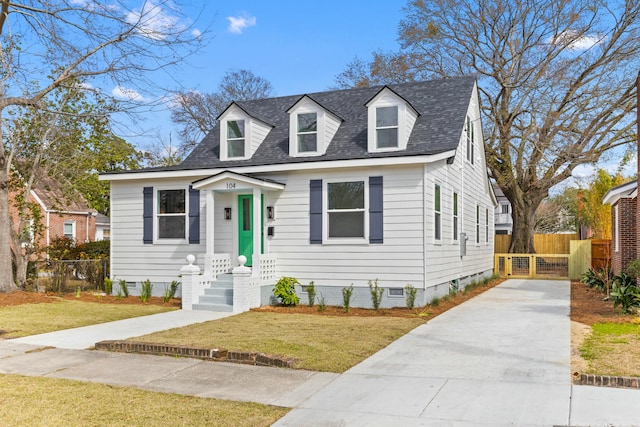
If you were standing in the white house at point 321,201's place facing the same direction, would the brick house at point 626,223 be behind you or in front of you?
behind

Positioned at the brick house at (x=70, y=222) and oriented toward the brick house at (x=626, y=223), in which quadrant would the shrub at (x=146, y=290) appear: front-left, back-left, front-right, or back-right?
front-right

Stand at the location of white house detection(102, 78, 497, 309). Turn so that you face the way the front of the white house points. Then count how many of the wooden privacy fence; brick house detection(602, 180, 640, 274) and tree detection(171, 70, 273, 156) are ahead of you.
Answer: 0

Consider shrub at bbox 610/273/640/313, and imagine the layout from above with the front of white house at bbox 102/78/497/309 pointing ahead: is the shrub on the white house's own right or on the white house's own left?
on the white house's own left

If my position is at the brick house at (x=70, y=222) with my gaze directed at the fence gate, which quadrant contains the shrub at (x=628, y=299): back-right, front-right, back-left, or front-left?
front-right

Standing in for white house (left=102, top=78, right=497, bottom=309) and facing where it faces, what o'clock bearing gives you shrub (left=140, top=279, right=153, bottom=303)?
The shrub is roughly at 2 o'clock from the white house.

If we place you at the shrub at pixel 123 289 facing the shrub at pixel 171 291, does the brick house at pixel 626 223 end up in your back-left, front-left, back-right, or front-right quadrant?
front-left

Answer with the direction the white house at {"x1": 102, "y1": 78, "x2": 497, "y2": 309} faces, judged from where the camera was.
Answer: facing the viewer and to the left of the viewer

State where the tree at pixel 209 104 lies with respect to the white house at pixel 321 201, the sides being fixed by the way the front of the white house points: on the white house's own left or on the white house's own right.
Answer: on the white house's own right

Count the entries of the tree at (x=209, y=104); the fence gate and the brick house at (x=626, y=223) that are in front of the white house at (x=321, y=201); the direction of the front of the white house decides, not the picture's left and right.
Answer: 0

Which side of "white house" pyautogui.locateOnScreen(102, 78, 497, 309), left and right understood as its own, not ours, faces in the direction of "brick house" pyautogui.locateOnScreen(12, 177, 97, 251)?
right
